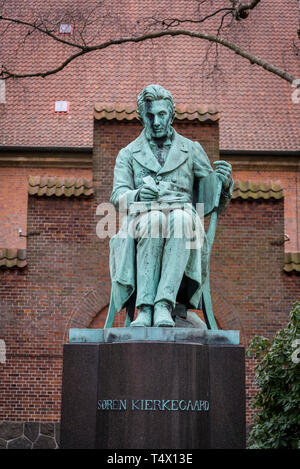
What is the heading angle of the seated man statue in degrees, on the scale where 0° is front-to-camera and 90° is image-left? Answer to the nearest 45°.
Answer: approximately 0°
